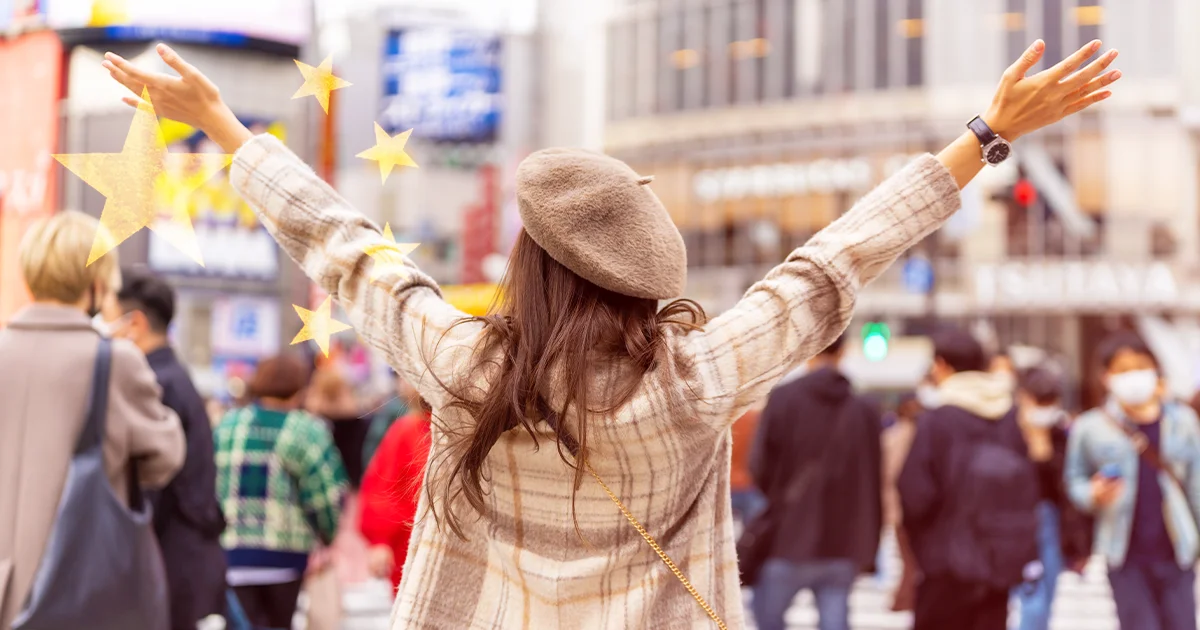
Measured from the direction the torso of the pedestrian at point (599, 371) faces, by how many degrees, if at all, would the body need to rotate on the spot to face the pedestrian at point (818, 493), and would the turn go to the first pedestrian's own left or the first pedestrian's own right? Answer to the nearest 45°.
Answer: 0° — they already face them

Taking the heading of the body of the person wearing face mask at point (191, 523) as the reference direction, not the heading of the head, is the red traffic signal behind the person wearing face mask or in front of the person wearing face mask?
behind

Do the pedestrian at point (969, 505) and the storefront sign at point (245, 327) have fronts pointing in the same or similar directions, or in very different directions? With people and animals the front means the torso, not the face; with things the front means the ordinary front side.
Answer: very different directions

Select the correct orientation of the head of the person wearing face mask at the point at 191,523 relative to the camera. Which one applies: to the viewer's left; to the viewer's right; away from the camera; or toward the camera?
to the viewer's left

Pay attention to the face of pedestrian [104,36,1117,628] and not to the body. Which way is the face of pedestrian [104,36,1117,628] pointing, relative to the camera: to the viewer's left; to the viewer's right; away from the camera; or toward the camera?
away from the camera

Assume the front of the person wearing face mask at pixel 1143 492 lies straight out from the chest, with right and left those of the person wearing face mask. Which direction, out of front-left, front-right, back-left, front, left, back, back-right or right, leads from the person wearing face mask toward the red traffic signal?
back

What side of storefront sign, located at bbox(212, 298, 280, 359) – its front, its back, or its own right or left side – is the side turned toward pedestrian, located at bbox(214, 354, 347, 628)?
front

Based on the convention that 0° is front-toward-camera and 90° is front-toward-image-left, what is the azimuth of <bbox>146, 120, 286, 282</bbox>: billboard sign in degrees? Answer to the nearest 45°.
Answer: approximately 0°

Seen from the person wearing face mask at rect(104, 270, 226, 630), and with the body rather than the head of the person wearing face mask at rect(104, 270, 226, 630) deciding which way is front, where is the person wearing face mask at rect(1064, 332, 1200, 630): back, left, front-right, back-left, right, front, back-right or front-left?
back

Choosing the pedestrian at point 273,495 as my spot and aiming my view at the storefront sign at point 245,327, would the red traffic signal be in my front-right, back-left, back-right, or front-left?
front-right

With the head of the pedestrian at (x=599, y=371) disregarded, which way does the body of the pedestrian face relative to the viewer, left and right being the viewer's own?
facing away from the viewer

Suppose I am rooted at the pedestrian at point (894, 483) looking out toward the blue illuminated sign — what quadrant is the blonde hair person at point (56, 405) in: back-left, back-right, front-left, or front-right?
back-left

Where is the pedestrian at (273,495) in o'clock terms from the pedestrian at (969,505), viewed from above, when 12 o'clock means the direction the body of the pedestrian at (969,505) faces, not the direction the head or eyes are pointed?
the pedestrian at (273,495) is roughly at 10 o'clock from the pedestrian at (969,505).

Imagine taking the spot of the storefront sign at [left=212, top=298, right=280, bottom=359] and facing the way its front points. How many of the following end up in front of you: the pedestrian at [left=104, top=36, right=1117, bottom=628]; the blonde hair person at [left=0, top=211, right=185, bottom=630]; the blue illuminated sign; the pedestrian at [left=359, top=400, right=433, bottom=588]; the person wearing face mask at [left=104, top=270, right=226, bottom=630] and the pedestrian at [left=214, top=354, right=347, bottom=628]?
5

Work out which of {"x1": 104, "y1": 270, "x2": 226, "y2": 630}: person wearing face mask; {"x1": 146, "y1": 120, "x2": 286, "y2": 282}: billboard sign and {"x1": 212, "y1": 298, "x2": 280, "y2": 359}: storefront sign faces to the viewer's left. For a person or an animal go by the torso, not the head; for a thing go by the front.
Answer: the person wearing face mask

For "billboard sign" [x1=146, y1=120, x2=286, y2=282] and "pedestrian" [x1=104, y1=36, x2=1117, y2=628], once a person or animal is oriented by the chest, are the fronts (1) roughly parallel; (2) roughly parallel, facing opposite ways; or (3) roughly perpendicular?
roughly parallel, facing opposite ways

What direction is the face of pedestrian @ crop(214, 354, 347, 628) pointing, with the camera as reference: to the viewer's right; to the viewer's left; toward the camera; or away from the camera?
away from the camera

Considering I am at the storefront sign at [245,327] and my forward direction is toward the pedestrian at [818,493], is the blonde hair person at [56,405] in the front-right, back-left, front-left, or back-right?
front-right
